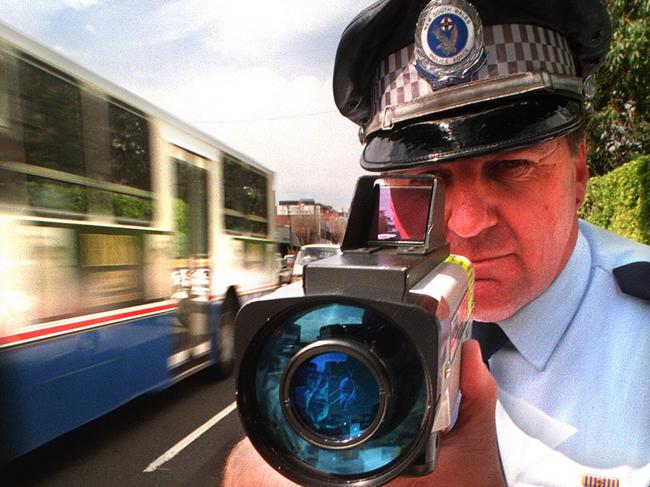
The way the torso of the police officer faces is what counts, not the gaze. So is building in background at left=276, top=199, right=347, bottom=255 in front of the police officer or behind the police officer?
behind

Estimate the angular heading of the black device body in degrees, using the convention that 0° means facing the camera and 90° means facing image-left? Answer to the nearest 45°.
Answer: approximately 0°

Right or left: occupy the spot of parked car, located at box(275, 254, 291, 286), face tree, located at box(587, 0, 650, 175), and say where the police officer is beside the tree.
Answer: right

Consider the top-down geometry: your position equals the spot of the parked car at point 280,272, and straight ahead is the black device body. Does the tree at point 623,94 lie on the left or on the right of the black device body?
left

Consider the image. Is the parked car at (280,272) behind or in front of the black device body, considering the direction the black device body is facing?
behind

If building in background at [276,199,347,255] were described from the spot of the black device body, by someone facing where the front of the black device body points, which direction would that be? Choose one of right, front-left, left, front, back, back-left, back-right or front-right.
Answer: back
